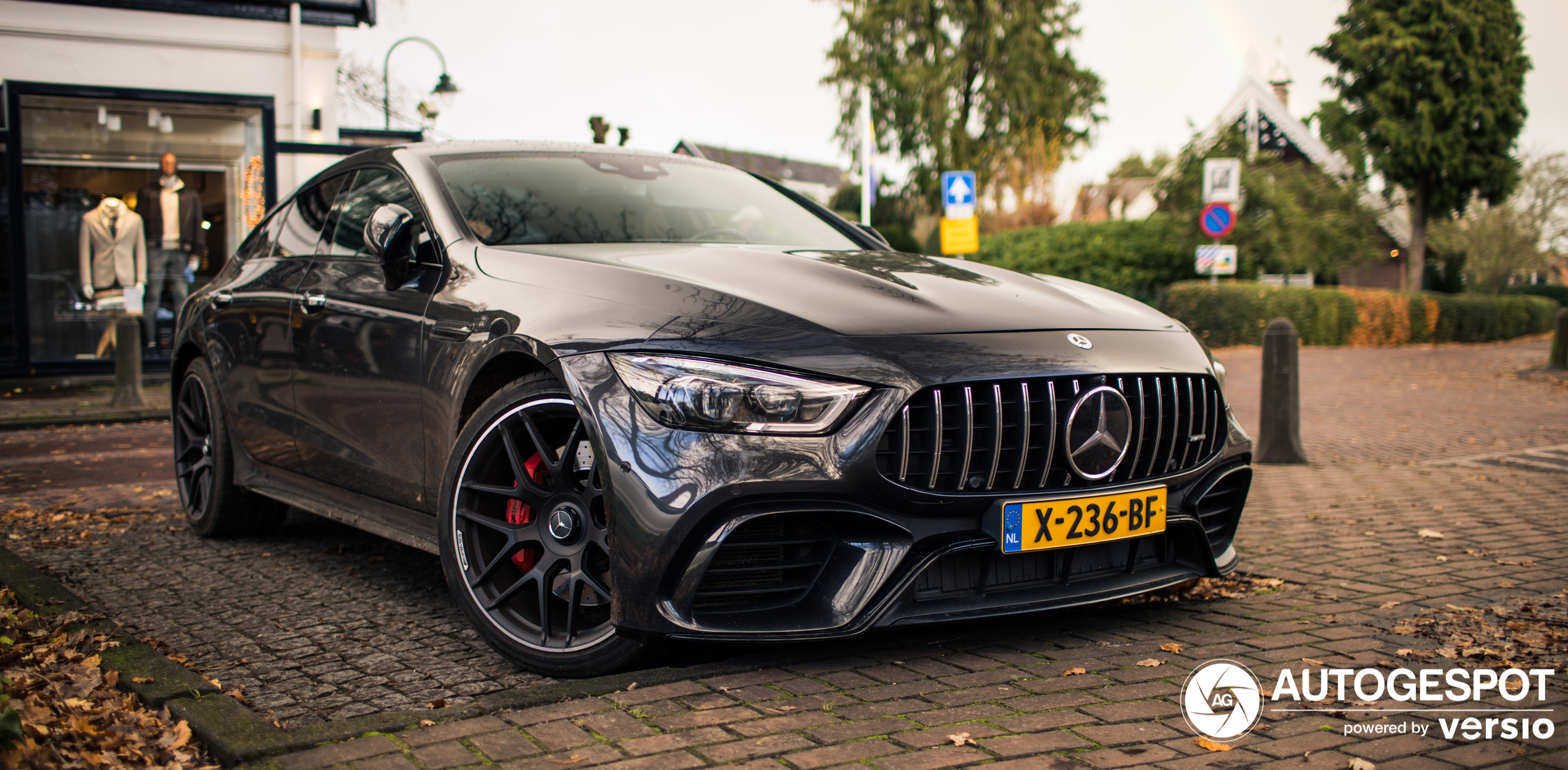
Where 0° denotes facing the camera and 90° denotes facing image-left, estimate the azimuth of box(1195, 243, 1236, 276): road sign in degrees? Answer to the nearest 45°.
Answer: approximately 0°

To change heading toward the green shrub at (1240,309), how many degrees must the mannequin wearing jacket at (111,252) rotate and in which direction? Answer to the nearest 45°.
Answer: approximately 90° to its left

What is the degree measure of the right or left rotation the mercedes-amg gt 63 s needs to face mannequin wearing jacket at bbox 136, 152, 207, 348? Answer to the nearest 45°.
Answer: approximately 180°

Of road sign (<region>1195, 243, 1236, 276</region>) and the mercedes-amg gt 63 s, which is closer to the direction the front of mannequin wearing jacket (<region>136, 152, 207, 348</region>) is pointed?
the mercedes-amg gt 63 s

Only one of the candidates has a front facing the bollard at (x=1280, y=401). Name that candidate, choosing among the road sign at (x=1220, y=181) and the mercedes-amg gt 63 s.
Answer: the road sign

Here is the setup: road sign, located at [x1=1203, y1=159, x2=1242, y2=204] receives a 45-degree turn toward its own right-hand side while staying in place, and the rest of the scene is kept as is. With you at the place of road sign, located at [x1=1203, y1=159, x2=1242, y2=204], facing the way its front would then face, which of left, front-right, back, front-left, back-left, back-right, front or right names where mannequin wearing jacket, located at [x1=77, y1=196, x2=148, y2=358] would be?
front

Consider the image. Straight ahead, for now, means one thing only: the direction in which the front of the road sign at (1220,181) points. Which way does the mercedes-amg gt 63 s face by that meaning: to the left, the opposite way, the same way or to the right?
to the left

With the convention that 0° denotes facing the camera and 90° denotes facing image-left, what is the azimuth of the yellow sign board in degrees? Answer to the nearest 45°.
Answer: approximately 0°

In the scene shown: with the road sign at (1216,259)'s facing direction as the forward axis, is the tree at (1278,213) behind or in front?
behind

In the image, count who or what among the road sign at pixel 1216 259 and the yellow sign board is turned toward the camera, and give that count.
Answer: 2

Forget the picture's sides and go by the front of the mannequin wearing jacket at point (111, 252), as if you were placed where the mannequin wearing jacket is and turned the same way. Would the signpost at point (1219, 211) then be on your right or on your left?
on your left

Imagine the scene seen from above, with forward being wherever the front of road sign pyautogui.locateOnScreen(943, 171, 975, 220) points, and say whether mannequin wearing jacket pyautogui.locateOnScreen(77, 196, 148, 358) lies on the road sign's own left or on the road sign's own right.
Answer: on the road sign's own right

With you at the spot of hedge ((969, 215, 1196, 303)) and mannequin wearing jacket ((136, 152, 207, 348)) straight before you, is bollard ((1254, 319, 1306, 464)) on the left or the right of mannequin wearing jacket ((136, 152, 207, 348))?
left

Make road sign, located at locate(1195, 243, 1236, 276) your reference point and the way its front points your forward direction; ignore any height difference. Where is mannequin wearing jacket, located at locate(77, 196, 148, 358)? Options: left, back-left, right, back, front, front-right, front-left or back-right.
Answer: front-right
